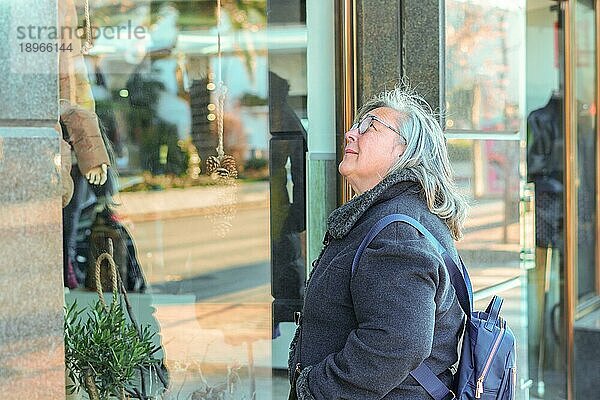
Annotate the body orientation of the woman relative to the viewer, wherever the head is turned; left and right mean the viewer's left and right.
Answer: facing to the left of the viewer

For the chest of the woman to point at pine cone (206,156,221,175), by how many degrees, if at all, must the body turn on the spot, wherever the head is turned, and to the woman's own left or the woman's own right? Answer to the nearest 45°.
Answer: approximately 45° to the woman's own right

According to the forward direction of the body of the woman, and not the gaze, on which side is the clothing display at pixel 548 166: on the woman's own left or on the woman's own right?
on the woman's own right

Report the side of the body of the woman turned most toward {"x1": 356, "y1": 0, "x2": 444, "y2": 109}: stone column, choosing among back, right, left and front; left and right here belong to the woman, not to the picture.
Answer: right

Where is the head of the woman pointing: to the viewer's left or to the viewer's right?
to the viewer's left

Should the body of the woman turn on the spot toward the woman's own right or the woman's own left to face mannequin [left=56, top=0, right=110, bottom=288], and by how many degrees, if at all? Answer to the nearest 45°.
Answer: approximately 45° to the woman's own right

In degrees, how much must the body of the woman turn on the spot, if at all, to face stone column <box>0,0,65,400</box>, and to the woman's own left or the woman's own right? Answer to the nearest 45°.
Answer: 0° — they already face it

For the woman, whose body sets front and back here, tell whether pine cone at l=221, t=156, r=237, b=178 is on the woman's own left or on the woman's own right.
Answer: on the woman's own right
